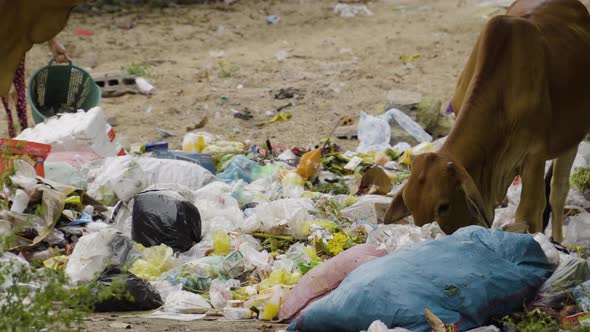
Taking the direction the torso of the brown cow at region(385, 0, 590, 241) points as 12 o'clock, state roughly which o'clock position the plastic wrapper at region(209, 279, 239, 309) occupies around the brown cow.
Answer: The plastic wrapper is roughly at 12 o'clock from the brown cow.

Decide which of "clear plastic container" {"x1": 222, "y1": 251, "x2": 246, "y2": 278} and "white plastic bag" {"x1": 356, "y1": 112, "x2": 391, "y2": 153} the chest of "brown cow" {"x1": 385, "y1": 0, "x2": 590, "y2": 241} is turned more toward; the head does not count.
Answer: the clear plastic container

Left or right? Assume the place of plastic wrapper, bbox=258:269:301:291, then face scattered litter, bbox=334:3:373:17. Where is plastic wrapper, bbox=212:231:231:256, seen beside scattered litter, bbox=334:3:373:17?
left

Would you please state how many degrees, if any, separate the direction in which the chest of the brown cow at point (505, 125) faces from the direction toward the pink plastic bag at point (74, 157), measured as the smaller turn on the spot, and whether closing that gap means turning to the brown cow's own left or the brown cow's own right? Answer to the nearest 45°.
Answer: approximately 45° to the brown cow's own right

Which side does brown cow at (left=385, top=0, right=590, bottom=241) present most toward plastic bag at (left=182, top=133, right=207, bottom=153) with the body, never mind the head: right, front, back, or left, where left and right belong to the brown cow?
right

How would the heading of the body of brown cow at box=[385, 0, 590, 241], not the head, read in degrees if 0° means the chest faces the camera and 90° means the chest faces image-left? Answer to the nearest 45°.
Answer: approximately 45°

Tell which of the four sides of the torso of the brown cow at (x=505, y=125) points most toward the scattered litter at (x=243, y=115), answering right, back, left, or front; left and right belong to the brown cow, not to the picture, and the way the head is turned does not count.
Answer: right

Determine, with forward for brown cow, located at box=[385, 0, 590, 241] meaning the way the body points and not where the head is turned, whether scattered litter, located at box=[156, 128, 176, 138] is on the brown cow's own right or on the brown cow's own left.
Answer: on the brown cow's own right

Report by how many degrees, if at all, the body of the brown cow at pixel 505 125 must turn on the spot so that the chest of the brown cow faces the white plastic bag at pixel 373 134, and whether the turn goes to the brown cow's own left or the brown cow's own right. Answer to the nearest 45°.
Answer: approximately 90° to the brown cow's own right

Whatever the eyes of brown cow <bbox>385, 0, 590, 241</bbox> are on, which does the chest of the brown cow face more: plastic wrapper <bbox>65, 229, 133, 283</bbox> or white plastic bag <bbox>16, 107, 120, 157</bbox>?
the plastic wrapper
